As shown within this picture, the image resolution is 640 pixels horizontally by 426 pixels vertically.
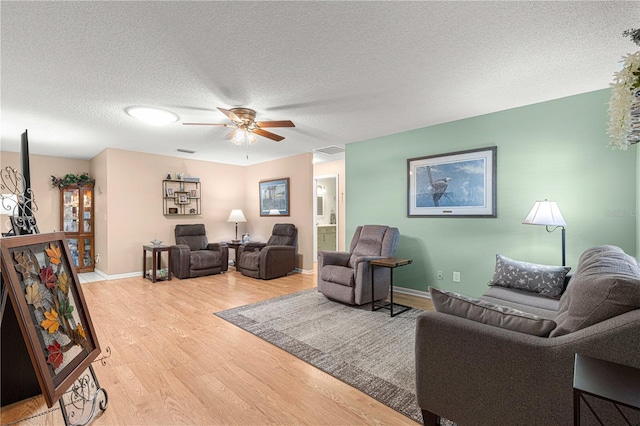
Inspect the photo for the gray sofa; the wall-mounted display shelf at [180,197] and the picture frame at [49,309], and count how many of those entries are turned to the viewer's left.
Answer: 1

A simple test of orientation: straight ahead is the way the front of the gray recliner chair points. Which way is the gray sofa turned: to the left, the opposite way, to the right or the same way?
to the right

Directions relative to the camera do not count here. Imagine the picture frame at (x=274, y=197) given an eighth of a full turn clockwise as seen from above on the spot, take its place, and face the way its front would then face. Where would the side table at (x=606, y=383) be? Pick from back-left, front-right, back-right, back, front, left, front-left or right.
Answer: left

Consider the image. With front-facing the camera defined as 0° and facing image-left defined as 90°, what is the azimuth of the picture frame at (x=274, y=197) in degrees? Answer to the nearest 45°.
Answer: approximately 45°

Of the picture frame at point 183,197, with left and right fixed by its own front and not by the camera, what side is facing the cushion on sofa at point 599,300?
front

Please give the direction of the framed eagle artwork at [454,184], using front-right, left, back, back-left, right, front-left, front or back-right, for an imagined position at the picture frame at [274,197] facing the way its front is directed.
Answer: left

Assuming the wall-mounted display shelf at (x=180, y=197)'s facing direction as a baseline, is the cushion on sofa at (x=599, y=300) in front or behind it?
in front

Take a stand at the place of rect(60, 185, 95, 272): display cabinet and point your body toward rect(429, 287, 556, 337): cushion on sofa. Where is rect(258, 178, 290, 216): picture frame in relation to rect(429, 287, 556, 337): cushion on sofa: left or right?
left

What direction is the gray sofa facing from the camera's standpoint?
to the viewer's left

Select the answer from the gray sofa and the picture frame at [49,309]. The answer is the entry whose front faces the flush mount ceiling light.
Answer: the gray sofa

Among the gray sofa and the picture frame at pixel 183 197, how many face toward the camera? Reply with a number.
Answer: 1

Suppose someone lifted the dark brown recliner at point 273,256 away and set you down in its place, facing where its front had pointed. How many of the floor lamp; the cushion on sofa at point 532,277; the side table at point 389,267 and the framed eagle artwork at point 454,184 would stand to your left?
4
